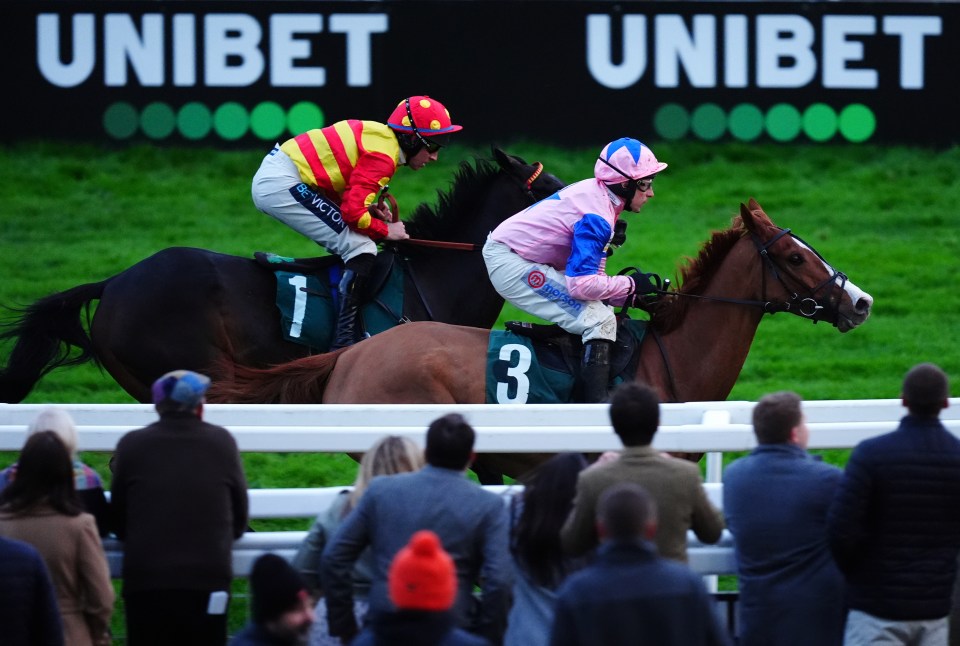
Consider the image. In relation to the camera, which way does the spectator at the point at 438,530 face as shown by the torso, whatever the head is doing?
away from the camera

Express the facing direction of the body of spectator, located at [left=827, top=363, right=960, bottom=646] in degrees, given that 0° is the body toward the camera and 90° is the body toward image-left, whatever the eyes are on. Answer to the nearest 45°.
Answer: approximately 180°

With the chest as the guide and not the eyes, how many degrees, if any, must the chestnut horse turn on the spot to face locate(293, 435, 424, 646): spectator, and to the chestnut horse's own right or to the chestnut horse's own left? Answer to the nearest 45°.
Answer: approximately 135° to the chestnut horse's own right

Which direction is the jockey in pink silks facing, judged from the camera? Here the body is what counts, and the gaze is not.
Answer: to the viewer's right

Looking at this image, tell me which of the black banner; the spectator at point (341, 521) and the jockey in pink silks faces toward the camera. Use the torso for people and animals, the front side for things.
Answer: the black banner

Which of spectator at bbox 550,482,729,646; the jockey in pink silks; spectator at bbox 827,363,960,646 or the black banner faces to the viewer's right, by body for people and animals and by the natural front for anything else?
the jockey in pink silks

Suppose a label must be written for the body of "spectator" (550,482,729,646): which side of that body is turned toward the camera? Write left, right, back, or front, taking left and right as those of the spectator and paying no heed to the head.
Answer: back

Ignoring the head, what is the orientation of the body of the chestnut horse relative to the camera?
to the viewer's right

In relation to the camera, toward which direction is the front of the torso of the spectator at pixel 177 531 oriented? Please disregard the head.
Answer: away from the camera

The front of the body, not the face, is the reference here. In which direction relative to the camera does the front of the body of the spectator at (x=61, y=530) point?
away from the camera

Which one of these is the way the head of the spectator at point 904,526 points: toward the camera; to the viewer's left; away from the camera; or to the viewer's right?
away from the camera

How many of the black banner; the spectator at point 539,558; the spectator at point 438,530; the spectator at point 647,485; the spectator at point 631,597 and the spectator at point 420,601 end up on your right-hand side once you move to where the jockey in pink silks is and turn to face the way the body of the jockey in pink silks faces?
5

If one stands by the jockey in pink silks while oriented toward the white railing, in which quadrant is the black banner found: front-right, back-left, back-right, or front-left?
back-right

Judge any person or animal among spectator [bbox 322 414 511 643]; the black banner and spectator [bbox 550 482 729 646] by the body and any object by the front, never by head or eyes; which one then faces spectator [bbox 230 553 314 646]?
the black banner

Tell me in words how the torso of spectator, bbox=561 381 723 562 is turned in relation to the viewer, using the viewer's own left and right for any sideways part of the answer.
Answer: facing away from the viewer

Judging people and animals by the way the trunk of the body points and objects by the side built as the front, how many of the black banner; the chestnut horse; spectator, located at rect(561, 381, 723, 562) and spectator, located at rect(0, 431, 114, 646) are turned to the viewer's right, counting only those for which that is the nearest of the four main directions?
1

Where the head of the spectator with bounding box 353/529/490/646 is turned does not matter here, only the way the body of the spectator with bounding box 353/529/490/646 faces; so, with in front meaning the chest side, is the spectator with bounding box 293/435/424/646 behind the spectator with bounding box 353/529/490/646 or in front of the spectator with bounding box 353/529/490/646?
in front

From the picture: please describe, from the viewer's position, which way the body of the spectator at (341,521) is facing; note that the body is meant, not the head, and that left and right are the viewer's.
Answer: facing away from the viewer and to the right of the viewer
